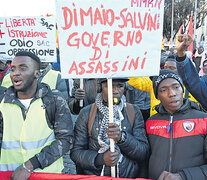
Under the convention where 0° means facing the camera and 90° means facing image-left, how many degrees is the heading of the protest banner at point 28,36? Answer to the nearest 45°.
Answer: approximately 0°

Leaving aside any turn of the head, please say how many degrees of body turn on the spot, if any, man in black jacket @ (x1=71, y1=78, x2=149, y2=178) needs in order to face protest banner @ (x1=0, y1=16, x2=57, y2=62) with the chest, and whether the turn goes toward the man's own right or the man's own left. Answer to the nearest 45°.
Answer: approximately 135° to the man's own right

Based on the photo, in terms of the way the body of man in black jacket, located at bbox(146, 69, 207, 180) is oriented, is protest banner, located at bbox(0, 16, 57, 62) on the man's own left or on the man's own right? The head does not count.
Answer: on the man's own right

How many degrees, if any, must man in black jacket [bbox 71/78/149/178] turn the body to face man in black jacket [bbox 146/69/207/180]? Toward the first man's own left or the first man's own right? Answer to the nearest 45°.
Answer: approximately 90° to the first man's own left

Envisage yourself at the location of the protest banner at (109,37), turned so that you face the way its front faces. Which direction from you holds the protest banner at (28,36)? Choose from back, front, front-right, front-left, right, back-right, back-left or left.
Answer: back-right

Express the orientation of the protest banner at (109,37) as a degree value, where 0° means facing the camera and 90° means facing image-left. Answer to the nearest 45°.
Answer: approximately 0°
